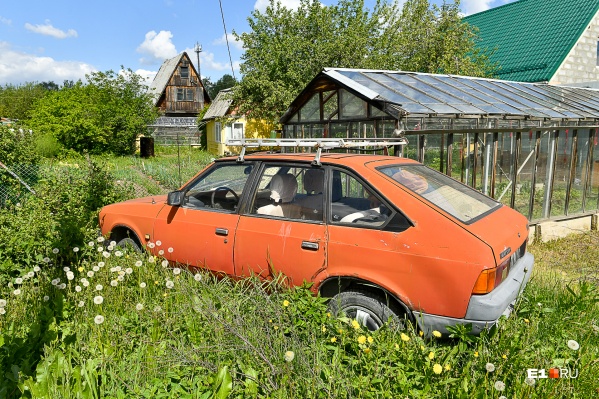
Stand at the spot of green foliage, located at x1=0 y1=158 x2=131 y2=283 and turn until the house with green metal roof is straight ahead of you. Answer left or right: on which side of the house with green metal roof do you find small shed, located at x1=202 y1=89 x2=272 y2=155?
left

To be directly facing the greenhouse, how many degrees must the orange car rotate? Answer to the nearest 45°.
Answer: approximately 90° to its right

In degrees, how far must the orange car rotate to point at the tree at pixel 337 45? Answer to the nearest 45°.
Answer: approximately 45° to its right

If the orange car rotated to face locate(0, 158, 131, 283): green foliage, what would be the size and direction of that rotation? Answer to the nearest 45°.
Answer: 0° — it already faces it

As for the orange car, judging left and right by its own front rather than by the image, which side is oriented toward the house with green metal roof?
right

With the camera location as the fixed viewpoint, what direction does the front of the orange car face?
facing away from the viewer and to the left of the viewer

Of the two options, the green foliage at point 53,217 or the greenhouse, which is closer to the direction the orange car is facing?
the green foliage

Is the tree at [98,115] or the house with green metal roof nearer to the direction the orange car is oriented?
the tree
